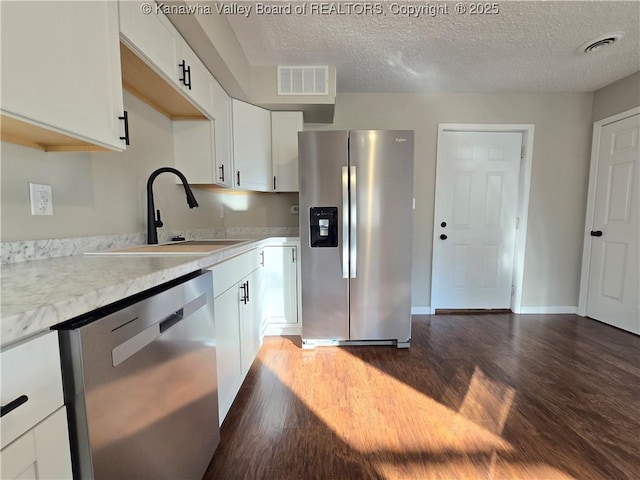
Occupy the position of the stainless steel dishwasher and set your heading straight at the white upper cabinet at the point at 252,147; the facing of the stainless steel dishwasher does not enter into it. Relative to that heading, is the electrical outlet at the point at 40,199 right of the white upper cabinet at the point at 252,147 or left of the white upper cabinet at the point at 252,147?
left

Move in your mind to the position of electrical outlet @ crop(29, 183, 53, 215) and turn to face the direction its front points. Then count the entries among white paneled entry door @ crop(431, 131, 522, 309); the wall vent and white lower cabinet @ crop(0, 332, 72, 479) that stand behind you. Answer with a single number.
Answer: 0

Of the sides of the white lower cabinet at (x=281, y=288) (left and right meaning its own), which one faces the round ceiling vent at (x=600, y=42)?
left

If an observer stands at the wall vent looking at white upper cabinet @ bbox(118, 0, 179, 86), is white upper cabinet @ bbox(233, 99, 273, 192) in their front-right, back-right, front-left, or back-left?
front-right

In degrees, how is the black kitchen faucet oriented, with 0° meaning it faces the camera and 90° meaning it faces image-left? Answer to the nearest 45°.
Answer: approximately 315°

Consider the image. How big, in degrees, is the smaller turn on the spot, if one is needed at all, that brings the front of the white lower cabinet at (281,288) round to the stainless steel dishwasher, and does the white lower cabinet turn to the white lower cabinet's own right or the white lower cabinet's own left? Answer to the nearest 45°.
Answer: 0° — it already faces it

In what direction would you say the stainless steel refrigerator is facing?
toward the camera

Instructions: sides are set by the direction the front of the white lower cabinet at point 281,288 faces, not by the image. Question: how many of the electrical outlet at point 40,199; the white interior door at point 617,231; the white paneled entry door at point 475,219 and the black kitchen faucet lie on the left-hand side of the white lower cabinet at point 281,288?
2

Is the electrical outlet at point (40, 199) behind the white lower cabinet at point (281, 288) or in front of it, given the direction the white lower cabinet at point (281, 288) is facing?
in front

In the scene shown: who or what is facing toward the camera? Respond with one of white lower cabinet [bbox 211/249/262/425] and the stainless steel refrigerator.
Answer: the stainless steel refrigerator

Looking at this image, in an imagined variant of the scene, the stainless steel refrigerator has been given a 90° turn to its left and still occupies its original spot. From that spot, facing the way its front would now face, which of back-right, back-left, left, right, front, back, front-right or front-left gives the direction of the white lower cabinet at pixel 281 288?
back

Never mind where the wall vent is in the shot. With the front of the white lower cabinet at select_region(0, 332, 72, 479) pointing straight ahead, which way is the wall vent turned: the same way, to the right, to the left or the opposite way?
to the right

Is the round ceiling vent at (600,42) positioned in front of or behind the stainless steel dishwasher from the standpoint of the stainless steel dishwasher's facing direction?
in front

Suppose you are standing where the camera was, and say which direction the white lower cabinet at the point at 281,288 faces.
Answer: facing the viewer

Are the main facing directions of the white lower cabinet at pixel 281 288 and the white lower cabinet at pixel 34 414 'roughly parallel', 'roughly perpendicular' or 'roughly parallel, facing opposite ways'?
roughly perpendicular

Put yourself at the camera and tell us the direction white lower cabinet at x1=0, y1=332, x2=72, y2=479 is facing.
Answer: facing the viewer and to the right of the viewer

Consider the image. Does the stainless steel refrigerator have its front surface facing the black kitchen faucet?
no

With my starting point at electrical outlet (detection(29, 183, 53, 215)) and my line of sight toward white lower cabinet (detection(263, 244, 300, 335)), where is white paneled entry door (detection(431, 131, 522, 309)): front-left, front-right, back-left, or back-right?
front-right

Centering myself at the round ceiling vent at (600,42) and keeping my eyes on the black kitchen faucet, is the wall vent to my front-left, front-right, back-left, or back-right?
front-right

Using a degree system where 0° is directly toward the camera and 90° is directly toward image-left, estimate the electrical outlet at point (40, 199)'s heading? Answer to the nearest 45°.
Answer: approximately 315°

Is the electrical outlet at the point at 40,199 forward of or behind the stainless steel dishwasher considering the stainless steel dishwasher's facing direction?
behind
